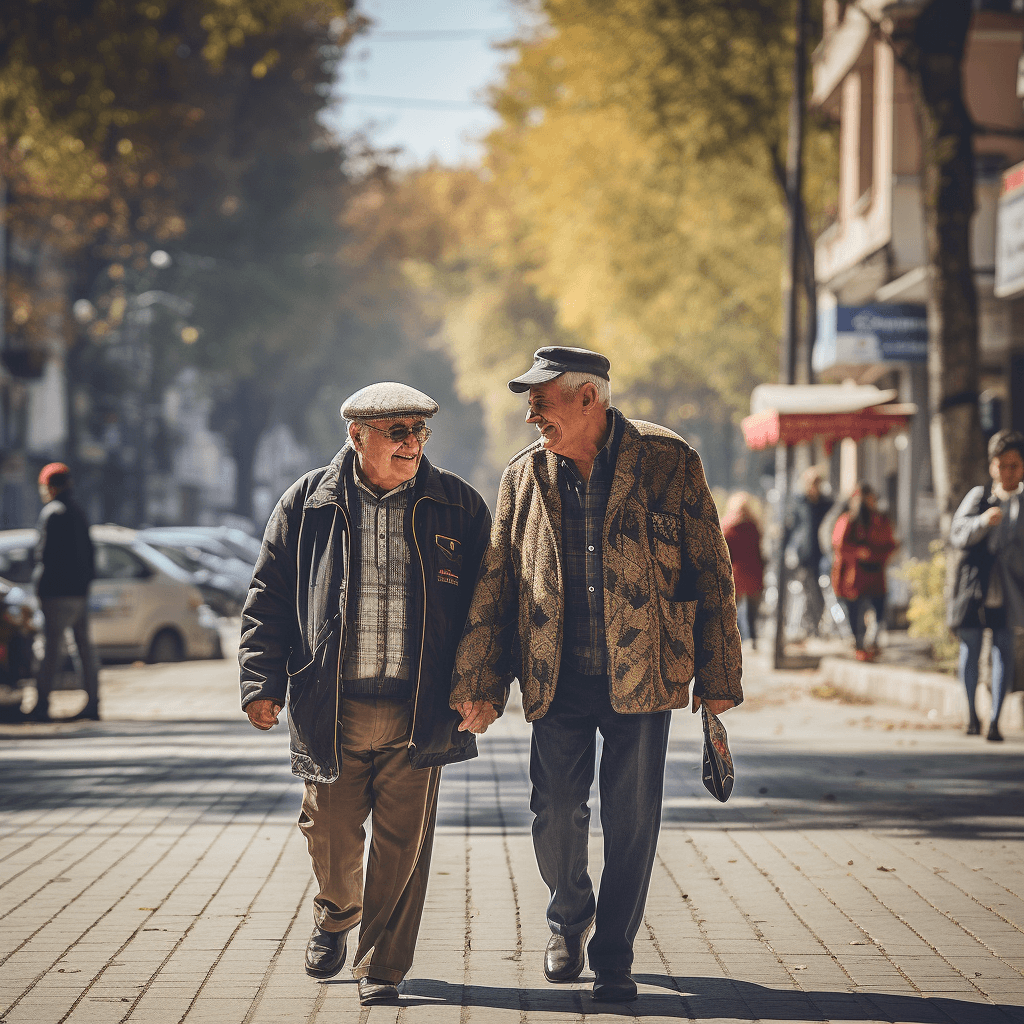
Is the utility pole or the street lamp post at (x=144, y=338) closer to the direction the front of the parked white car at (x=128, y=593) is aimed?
the utility pole

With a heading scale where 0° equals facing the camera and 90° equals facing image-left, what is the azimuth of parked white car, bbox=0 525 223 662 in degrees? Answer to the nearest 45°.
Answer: approximately 270°

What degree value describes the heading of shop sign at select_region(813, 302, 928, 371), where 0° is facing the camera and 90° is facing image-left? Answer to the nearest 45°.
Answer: approximately 0°

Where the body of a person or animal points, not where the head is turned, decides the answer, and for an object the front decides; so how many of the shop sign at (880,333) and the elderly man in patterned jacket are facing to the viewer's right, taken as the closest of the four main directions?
0

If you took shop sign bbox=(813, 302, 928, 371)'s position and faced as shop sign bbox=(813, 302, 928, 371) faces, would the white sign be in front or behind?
in front

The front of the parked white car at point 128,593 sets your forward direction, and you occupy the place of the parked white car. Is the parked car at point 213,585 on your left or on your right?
on your left

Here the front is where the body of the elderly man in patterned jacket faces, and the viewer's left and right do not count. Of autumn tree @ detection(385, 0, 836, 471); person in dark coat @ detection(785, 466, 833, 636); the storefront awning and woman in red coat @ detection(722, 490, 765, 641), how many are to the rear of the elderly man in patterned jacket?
4

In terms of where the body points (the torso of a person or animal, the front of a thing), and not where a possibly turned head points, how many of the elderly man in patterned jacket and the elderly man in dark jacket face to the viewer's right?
0

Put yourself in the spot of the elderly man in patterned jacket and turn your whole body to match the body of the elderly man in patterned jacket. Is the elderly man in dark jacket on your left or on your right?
on your right

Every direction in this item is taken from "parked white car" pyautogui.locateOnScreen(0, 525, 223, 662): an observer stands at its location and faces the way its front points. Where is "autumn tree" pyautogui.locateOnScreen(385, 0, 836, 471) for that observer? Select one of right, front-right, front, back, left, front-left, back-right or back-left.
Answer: front-left

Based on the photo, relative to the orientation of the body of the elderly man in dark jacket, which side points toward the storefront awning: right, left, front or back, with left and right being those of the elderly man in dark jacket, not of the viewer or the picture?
back

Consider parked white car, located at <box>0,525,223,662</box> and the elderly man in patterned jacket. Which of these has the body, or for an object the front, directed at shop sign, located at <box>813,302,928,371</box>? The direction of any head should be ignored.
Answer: the parked white car
